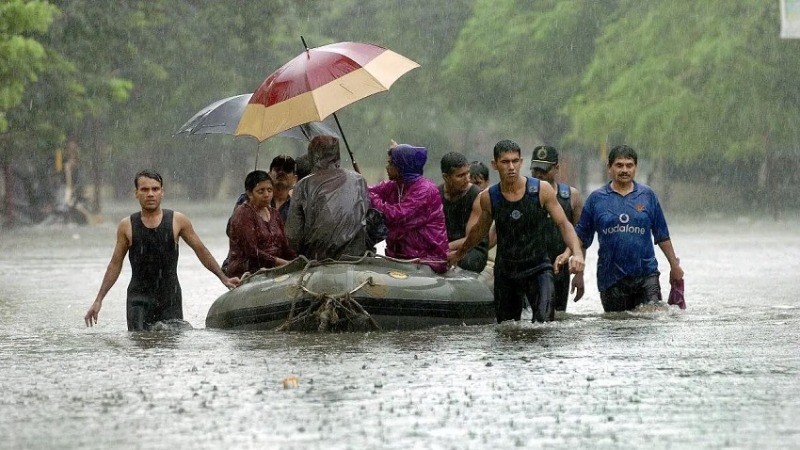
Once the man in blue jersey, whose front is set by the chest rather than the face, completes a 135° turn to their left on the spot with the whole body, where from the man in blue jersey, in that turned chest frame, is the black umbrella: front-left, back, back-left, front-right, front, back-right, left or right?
back-left

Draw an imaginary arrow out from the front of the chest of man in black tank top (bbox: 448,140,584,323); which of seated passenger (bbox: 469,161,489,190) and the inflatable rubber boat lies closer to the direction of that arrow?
the inflatable rubber boat

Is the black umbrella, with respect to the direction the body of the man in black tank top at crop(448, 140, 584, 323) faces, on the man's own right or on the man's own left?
on the man's own right

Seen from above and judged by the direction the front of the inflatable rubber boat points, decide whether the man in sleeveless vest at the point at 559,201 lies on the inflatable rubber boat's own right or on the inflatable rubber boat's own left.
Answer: on the inflatable rubber boat's own left

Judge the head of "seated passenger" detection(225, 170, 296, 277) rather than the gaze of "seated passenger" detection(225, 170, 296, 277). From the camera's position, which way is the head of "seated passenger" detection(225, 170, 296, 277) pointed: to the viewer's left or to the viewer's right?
to the viewer's right
